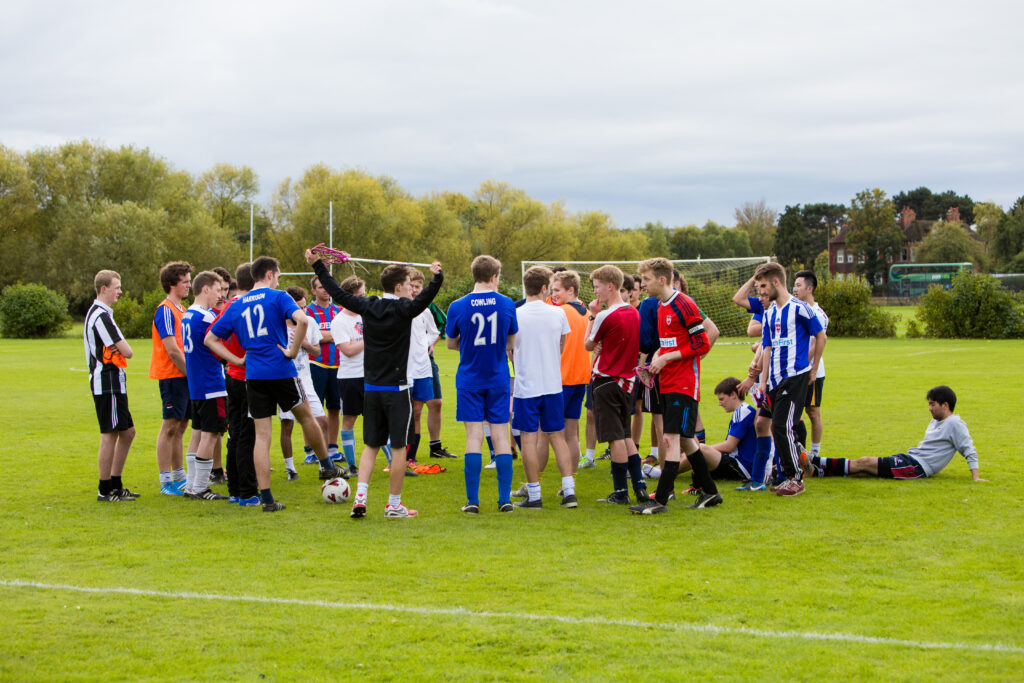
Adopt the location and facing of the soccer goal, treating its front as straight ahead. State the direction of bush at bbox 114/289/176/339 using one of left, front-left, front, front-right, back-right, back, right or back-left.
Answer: right

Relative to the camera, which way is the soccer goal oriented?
toward the camera

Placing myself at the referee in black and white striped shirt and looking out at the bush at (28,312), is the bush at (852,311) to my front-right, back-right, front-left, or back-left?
front-right

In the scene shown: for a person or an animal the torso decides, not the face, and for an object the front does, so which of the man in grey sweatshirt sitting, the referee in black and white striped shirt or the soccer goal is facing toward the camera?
the soccer goal

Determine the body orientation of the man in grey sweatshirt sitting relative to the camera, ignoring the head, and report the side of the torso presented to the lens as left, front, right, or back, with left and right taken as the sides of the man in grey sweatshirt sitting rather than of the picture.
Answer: left

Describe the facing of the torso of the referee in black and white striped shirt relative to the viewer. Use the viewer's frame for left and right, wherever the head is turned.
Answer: facing to the right of the viewer

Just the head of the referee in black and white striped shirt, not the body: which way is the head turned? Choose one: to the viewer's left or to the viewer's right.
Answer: to the viewer's right

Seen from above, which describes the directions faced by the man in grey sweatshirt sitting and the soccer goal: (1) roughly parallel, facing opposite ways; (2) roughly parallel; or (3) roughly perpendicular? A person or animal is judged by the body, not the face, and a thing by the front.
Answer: roughly perpendicular
